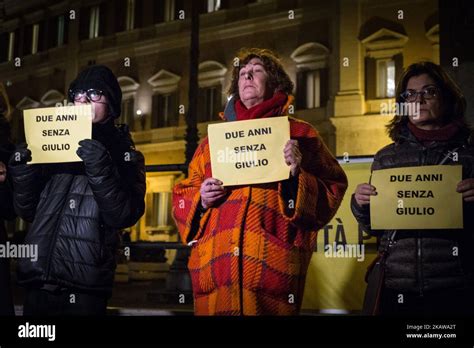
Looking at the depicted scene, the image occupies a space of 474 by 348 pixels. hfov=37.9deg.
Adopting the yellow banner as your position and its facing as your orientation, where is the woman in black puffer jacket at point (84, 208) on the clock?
The woman in black puffer jacket is roughly at 2 o'clock from the yellow banner.

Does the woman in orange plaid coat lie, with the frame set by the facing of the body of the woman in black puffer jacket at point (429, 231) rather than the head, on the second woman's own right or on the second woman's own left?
on the second woman's own right

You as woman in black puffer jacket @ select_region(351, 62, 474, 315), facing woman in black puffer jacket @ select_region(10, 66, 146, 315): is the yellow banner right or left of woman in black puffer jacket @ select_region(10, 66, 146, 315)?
right

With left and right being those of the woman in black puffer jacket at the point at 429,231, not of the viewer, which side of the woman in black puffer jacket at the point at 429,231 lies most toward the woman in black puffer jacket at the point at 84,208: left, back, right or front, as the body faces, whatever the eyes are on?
right

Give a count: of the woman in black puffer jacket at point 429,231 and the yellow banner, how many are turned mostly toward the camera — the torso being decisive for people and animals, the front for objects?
2

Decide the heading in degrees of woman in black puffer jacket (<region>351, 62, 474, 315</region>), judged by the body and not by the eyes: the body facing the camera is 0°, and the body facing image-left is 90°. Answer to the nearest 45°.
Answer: approximately 0°

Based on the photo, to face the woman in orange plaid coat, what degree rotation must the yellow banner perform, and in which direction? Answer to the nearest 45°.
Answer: approximately 45° to its right

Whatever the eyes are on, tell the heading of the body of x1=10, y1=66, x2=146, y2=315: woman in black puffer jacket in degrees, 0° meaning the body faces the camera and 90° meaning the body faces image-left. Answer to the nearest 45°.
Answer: approximately 45°

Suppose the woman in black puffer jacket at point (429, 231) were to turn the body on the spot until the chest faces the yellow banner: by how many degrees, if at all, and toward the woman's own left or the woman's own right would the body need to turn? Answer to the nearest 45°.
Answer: approximately 135° to the woman's own right

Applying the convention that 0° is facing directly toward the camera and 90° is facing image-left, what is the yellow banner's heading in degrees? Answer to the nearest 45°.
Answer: approximately 0°

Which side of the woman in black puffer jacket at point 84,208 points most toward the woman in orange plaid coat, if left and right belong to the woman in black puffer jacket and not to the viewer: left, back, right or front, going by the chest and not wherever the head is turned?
left
